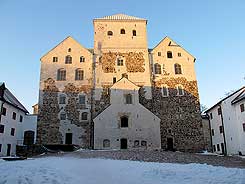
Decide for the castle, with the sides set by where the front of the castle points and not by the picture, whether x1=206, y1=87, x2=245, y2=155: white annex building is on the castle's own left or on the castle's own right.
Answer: on the castle's own left

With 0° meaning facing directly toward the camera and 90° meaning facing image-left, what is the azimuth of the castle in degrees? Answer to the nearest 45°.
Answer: approximately 0°

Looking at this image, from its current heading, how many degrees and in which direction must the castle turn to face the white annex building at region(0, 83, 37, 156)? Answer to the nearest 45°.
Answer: approximately 90° to its right

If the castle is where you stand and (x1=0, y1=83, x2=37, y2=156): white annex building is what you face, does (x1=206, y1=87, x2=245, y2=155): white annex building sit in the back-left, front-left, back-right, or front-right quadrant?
back-left
